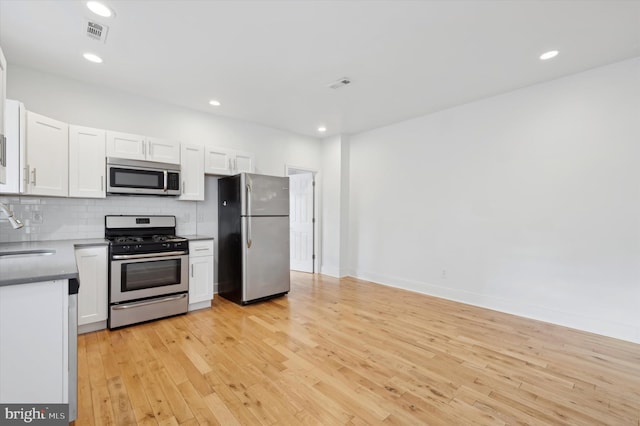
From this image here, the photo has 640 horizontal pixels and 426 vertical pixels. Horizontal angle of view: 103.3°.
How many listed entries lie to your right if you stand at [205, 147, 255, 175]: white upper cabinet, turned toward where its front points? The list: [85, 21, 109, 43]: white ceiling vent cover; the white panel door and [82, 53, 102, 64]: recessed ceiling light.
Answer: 2

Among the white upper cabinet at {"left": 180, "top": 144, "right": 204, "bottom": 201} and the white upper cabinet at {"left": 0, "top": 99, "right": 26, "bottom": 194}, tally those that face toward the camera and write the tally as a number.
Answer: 1

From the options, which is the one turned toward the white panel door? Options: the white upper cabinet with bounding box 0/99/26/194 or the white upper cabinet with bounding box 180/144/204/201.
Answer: the white upper cabinet with bounding box 0/99/26/194

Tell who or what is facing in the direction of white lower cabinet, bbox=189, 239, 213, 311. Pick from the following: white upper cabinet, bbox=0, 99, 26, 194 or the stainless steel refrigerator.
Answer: the white upper cabinet

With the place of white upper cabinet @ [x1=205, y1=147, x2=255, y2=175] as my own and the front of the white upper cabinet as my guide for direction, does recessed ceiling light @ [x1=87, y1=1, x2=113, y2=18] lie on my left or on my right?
on my right

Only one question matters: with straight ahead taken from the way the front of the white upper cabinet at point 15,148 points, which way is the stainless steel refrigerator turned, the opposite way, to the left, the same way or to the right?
to the right

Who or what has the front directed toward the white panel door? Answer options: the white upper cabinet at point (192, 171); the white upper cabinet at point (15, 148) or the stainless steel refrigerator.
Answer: the white upper cabinet at point (15, 148)

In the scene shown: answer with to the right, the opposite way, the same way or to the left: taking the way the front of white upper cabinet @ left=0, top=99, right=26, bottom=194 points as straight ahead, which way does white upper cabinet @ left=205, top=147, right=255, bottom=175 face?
to the right

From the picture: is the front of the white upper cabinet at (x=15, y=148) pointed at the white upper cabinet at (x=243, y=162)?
yes

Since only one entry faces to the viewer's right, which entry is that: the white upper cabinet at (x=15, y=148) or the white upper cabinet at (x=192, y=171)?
the white upper cabinet at (x=15, y=148)

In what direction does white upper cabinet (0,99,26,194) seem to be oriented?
to the viewer's right

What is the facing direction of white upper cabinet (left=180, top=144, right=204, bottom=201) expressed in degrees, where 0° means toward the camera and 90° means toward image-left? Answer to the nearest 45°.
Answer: approximately 0°

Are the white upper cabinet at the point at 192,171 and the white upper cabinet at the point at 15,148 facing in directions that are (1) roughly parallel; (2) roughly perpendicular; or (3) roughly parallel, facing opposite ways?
roughly perpendicular
